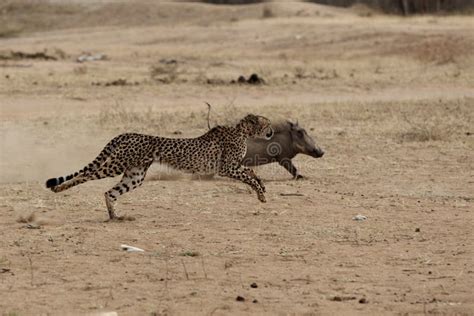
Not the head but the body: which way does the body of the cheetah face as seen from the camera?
to the viewer's right

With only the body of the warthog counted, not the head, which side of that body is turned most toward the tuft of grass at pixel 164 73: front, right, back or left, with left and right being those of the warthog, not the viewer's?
left

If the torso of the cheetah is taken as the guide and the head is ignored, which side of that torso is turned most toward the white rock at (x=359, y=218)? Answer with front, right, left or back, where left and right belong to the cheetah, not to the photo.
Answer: front

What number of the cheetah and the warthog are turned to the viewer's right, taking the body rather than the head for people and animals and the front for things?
2

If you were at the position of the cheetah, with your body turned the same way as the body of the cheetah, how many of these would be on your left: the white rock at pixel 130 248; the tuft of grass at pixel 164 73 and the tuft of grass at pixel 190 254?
1

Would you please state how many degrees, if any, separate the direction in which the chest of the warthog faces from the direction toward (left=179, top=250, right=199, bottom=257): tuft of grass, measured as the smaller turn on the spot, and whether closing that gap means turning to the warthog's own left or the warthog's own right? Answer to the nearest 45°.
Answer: approximately 90° to the warthog's own right

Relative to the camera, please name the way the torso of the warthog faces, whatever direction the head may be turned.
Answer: to the viewer's right

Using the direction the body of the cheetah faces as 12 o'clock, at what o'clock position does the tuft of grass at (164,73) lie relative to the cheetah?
The tuft of grass is roughly at 9 o'clock from the cheetah.

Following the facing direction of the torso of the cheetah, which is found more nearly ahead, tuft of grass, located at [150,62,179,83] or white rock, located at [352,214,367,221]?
the white rock

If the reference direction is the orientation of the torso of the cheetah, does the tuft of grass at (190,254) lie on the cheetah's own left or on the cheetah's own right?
on the cheetah's own right

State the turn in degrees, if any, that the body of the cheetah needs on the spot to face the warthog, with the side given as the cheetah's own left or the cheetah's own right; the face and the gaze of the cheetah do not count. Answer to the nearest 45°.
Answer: approximately 45° to the cheetah's own left

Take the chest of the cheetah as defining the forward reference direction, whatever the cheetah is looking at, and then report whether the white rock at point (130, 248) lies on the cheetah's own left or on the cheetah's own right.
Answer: on the cheetah's own right

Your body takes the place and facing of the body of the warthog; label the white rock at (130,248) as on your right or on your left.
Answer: on your right
